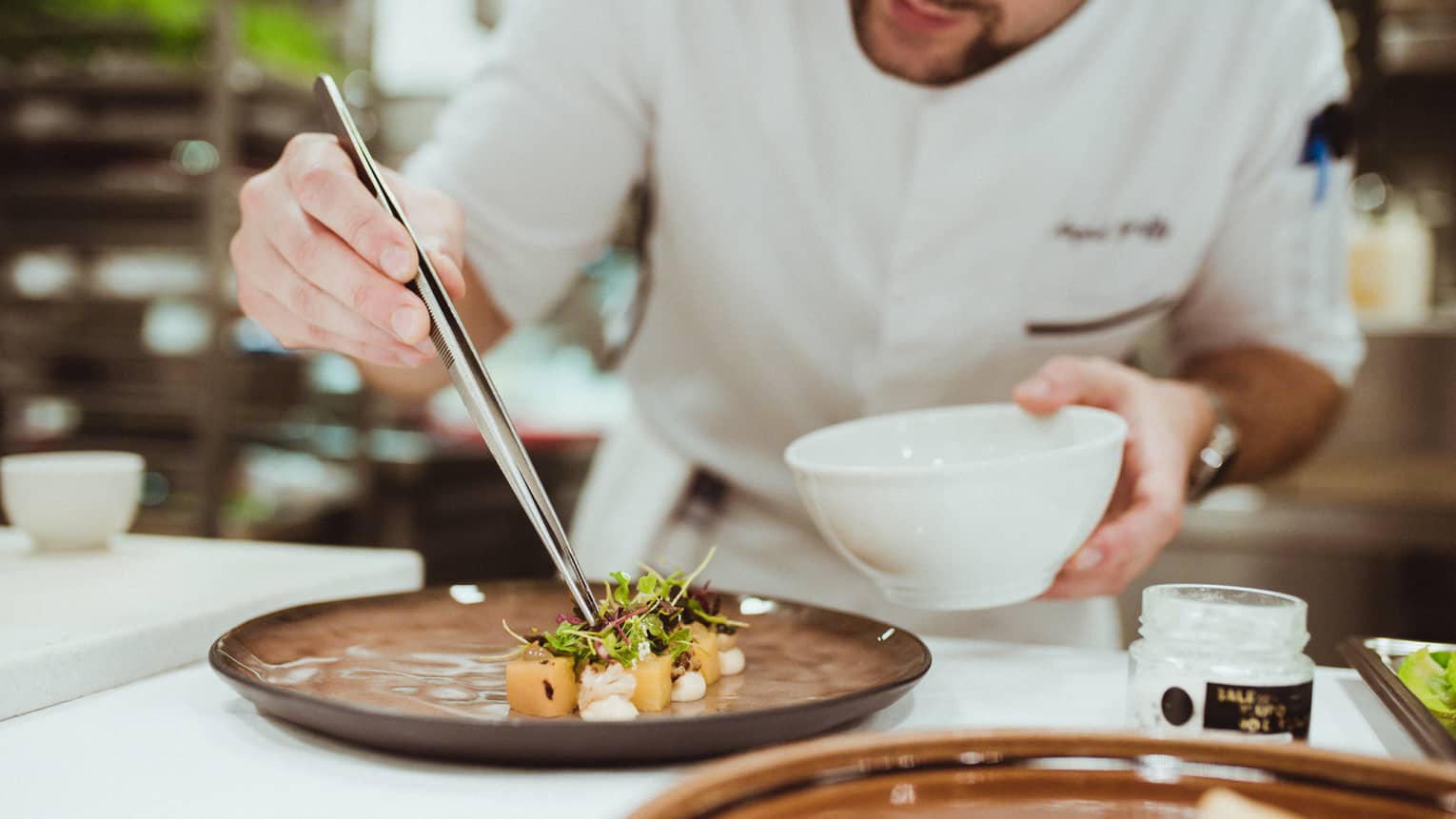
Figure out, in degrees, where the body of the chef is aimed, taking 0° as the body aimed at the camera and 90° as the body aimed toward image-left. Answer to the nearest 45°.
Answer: approximately 0°

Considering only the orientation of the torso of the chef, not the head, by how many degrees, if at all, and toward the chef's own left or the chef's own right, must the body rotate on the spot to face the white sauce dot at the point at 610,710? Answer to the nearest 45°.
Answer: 0° — they already face it

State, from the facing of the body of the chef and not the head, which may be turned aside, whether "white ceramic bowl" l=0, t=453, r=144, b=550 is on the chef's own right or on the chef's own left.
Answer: on the chef's own right

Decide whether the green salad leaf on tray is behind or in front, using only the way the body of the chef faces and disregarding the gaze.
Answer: in front

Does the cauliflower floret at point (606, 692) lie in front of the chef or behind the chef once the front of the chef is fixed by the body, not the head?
in front

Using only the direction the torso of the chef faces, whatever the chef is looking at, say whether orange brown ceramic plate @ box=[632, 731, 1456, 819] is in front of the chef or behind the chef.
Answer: in front

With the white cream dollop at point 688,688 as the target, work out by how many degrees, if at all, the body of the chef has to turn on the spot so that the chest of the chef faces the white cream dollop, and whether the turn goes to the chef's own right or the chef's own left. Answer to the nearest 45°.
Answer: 0° — they already face it

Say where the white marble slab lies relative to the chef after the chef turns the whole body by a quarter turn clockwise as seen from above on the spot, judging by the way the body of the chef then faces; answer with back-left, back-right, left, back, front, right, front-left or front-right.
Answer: front-left
